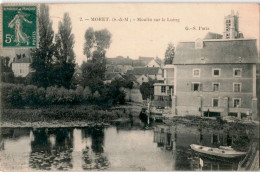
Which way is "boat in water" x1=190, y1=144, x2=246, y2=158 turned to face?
to the viewer's left

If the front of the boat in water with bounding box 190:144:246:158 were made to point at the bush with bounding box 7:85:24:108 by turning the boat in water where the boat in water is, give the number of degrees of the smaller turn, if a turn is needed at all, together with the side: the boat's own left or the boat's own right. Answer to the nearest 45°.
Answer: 0° — it already faces it
